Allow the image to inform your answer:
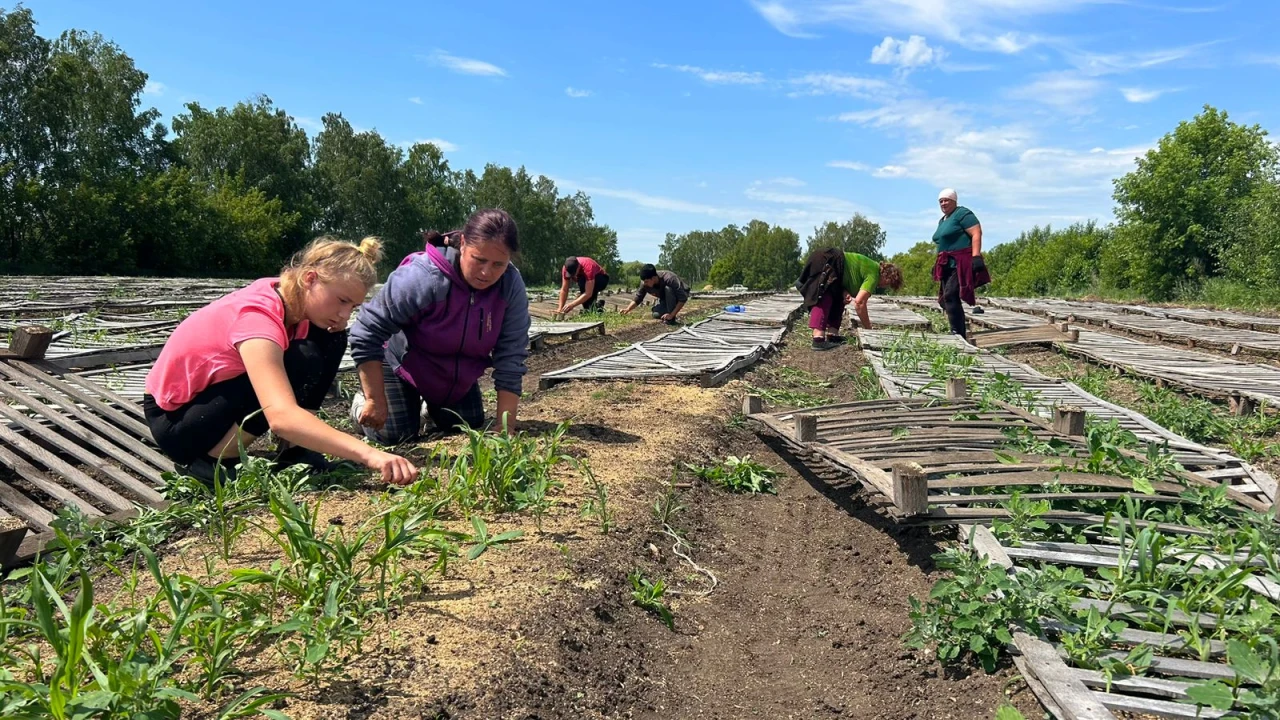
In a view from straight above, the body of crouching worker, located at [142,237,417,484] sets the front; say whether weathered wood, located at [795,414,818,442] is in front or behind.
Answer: in front

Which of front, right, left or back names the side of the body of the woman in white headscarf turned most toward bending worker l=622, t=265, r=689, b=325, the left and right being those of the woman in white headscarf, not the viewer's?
right

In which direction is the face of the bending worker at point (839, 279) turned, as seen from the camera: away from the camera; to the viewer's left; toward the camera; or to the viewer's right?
to the viewer's right

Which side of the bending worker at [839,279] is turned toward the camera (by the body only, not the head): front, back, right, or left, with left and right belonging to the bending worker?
right

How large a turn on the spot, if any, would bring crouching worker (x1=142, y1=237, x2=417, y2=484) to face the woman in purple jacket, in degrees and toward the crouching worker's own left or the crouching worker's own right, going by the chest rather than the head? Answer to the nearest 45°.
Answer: approximately 45° to the crouching worker's own left

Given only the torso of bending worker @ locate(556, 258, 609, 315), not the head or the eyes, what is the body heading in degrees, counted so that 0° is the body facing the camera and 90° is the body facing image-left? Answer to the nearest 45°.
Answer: approximately 45°

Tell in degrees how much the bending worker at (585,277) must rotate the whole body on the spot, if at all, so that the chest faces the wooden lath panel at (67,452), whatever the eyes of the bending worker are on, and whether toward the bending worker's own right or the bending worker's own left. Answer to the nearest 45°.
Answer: approximately 45° to the bending worker's own left

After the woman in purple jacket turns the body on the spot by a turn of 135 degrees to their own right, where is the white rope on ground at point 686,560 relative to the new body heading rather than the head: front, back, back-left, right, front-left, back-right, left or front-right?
back-left

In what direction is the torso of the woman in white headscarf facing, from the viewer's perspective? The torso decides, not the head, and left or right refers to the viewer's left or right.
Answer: facing the viewer and to the left of the viewer

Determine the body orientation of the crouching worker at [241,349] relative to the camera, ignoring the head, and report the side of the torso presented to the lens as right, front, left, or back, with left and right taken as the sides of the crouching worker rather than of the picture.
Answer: right

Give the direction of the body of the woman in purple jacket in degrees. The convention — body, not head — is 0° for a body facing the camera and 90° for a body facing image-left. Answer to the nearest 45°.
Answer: approximately 315°

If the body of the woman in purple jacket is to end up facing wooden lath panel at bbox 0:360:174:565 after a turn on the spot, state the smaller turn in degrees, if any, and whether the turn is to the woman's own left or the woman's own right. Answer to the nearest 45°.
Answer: approximately 135° to the woman's own right

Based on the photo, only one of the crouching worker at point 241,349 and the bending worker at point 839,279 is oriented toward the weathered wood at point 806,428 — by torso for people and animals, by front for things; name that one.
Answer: the crouching worker at point 241,349

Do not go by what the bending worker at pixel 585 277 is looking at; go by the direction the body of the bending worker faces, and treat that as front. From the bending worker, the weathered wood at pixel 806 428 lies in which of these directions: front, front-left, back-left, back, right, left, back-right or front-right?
front-left

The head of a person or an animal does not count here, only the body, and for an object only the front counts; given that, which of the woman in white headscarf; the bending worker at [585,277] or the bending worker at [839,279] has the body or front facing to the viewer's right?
the bending worker at [839,279]
